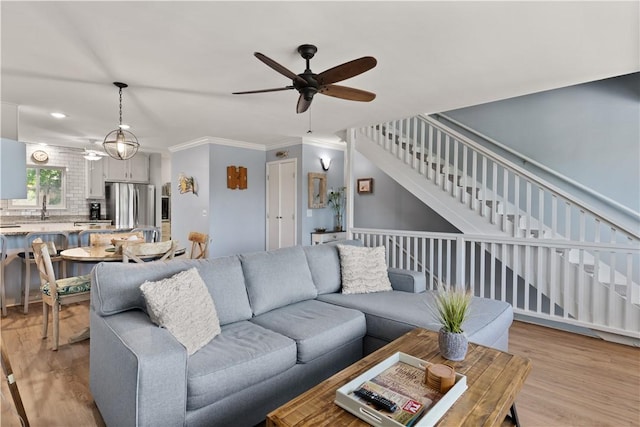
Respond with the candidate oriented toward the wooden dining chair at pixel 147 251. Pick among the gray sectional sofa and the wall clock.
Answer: the wall clock

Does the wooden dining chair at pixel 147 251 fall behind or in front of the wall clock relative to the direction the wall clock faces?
in front

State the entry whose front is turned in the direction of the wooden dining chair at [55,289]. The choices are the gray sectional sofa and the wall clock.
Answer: the wall clock

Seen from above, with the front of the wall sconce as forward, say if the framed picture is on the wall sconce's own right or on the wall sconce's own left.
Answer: on the wall sconce's own left

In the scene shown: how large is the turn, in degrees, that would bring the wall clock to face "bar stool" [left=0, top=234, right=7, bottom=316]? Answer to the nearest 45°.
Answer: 0° — it already faces it

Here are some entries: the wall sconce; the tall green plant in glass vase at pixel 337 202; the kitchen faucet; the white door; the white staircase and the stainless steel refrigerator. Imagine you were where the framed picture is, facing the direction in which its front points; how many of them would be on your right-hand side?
5

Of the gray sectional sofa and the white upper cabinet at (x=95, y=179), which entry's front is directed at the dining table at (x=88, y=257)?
the white upper cabinet

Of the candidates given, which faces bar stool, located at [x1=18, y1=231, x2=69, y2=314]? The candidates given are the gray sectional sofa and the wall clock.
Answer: the wall clock

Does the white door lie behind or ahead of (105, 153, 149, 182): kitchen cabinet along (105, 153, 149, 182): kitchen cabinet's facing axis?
ahead

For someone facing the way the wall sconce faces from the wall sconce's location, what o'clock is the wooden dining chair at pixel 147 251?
The wooden dining chair is roughly at 1 o'clock from the wall sconce.
